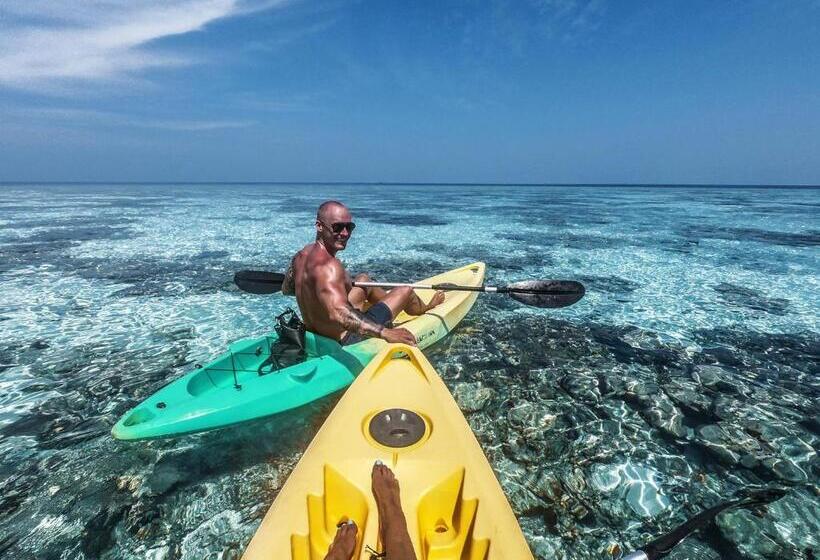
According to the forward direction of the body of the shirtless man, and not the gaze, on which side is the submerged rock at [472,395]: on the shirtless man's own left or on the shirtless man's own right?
on the shirtless man's own right

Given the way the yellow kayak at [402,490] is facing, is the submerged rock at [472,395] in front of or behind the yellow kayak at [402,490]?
in front

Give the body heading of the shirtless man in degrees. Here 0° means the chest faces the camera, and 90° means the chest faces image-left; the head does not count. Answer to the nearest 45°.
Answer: approximately 225°

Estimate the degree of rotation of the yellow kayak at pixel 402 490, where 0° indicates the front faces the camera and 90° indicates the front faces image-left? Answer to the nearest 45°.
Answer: approximately 180°

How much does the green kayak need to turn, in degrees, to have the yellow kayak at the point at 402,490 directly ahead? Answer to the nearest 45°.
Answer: approximately 90° to its right

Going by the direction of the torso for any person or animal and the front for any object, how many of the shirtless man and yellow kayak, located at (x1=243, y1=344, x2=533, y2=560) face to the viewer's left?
0

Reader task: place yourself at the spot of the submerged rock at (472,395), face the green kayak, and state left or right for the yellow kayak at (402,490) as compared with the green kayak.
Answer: left

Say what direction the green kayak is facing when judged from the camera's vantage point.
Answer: facing away from the viewer and to the right of the viewer

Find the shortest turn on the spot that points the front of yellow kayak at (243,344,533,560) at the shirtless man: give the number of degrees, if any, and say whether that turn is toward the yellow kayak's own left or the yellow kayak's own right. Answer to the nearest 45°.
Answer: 0° — it already faces them
